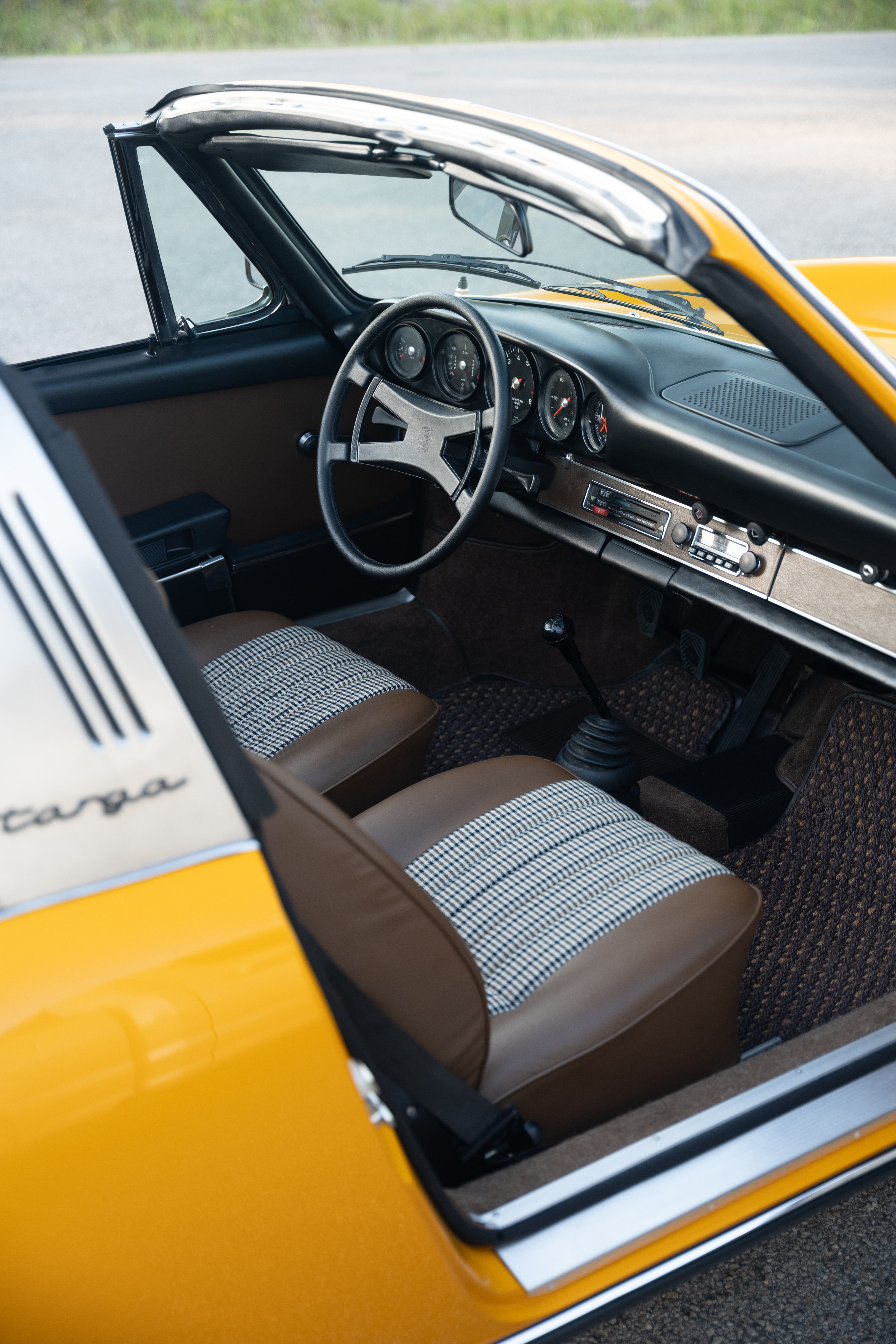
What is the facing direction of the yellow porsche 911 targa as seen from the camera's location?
facing away from the viewer and to the right of the viewer
